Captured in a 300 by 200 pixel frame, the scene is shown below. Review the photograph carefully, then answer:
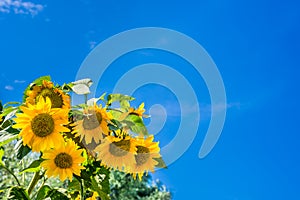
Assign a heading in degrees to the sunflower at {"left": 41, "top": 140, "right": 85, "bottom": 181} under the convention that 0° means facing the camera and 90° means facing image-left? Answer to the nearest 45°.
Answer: approximately 0°

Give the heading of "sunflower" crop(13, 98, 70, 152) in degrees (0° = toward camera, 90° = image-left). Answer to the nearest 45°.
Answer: approximately 0°

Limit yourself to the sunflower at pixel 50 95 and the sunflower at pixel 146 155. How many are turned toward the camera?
2
